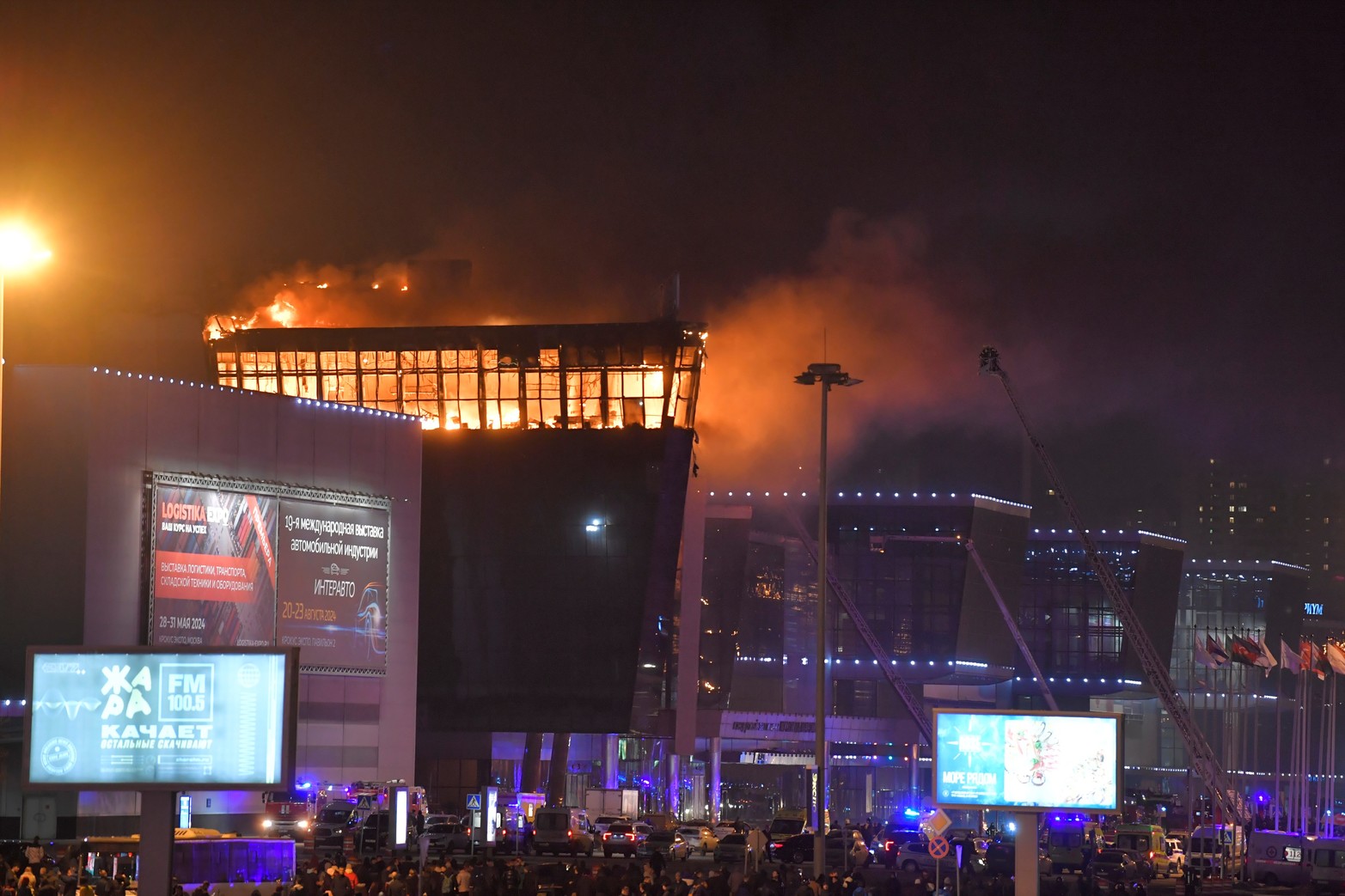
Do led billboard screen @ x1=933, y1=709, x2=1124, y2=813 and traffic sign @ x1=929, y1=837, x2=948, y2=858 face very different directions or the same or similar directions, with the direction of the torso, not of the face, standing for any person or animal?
same or similar directions

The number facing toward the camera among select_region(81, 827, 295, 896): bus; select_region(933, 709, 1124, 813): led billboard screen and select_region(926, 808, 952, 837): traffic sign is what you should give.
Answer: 2

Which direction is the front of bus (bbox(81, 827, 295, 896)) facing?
to the viewer's left

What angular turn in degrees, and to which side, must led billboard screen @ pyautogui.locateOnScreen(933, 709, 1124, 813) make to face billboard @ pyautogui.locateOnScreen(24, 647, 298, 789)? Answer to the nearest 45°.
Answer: approximately 45° to its right

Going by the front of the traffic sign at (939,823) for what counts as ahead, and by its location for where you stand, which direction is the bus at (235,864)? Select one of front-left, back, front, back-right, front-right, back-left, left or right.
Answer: right

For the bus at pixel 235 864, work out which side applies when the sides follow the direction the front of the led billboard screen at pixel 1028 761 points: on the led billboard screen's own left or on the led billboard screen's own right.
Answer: on the led billboard screen's own right

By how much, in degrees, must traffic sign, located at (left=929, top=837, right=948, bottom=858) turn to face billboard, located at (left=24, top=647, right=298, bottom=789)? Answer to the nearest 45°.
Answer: approximately 45° to its right

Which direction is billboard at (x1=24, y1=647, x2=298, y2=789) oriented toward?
toward the camera

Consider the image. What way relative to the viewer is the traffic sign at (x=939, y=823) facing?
toward the camera

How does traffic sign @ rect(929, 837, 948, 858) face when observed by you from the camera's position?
facing the viewer

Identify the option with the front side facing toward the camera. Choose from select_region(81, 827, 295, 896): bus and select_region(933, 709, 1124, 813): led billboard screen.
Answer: the led billboard screen

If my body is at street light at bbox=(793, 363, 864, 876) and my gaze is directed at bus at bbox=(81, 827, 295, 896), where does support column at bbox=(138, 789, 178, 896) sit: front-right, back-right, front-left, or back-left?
front-left

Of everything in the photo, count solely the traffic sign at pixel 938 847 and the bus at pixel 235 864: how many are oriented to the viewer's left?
1
